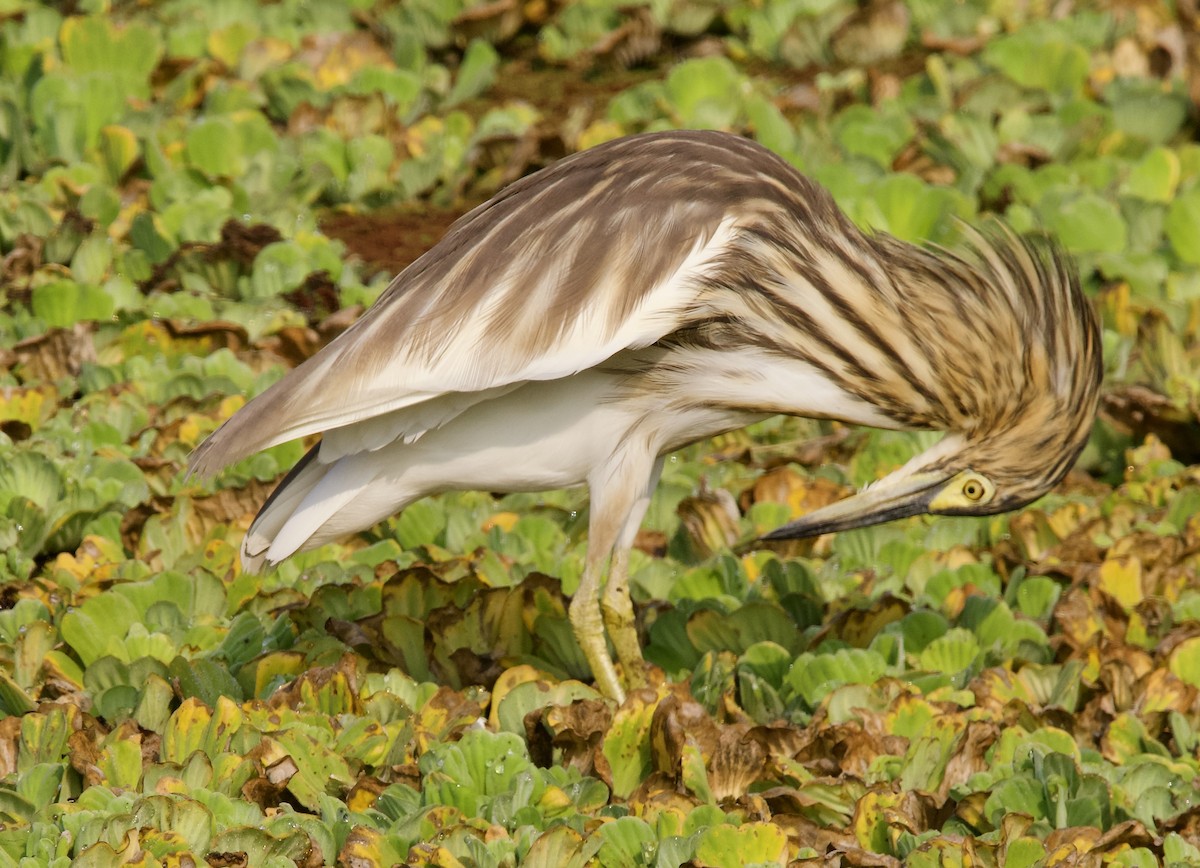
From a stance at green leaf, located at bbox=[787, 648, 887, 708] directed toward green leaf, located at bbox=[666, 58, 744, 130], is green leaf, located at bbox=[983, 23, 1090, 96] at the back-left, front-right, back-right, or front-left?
front-right

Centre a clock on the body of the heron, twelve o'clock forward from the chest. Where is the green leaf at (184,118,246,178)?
The green leaf is roughly at 8 o'clock from the heron.

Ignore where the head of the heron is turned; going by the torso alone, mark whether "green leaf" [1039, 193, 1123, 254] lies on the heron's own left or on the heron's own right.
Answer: on the heron's own left

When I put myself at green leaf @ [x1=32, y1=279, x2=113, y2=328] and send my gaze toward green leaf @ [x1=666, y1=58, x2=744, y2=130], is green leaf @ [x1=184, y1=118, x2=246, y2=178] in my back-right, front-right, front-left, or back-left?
front-left

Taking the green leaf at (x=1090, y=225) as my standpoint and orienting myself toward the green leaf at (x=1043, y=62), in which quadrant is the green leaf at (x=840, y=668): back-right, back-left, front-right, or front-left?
back-left

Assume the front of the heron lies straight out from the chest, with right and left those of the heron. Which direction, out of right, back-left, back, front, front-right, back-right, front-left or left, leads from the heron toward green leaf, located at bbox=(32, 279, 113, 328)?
back-left

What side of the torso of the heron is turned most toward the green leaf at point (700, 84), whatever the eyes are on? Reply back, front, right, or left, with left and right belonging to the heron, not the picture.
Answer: left

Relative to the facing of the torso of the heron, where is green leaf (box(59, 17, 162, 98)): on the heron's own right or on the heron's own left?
on the heron's own left

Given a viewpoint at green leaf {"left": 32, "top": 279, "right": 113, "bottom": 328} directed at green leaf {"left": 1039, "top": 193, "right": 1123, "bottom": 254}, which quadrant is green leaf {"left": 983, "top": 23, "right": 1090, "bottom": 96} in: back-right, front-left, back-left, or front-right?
front-left

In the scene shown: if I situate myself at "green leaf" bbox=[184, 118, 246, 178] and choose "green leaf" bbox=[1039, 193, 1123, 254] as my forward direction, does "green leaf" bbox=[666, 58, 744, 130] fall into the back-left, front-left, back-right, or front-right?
front-left

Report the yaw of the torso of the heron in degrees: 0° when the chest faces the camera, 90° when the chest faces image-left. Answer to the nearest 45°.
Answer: approximately 270°
